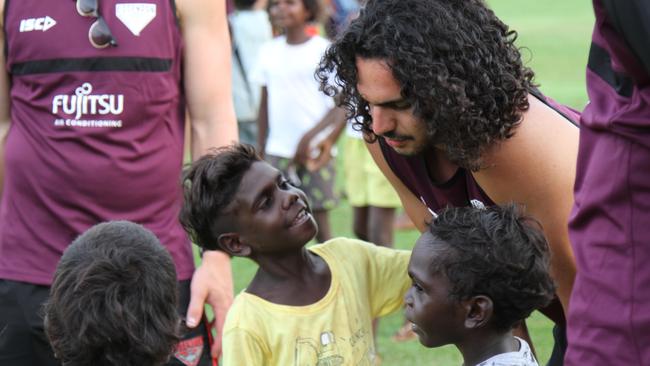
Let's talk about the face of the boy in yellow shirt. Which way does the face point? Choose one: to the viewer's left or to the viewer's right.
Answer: to the viewer's right

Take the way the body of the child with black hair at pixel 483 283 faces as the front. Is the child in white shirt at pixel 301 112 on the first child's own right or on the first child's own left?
on the first child's own right

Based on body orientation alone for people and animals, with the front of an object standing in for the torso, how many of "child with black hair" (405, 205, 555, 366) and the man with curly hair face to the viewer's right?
0

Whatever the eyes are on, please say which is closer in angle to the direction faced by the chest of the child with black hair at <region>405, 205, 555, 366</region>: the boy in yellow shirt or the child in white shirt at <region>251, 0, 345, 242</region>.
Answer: the boy in yellow shirt

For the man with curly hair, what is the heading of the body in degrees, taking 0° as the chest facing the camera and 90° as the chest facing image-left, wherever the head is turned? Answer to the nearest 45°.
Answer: approximately 45°

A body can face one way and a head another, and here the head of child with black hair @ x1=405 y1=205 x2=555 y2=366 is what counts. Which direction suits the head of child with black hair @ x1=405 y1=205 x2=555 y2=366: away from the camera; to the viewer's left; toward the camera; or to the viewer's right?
to the viewer's left

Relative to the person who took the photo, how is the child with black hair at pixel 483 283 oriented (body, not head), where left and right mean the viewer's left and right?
facing to the left of the viewer

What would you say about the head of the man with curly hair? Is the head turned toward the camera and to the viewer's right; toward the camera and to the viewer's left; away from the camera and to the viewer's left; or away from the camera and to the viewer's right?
toward the camera and to the viewer's left
